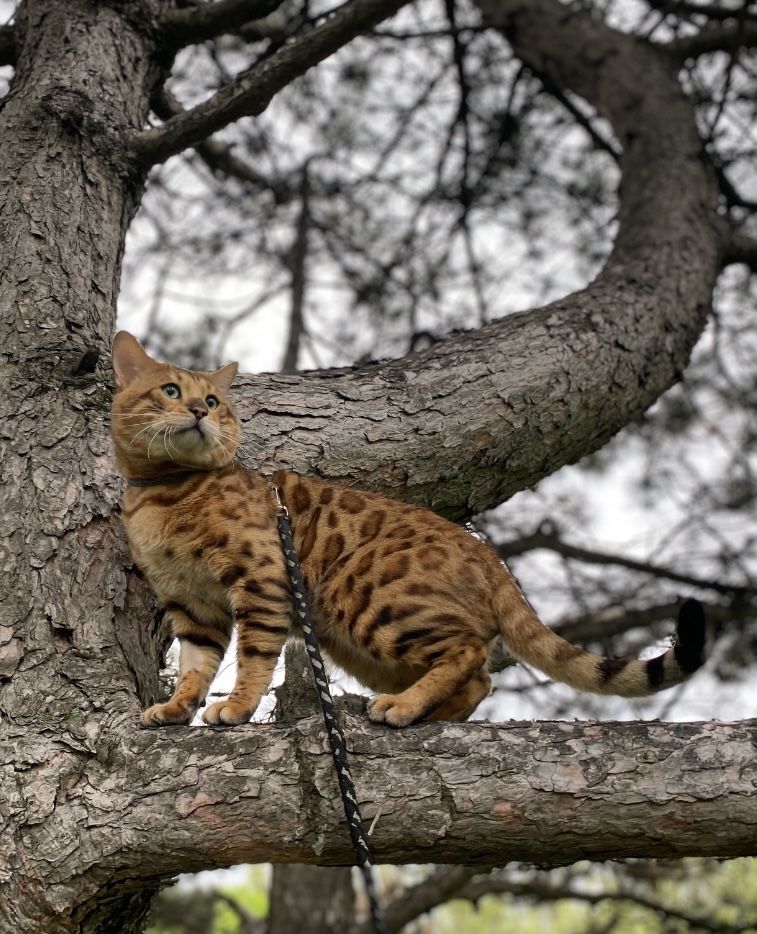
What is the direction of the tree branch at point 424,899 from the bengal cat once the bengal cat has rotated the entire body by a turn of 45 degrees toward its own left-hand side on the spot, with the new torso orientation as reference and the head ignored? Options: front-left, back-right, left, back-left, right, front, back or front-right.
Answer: back-right

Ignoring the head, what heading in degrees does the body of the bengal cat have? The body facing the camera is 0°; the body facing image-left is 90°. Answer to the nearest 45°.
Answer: approximately 90°

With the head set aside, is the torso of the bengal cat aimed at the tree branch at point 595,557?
no
